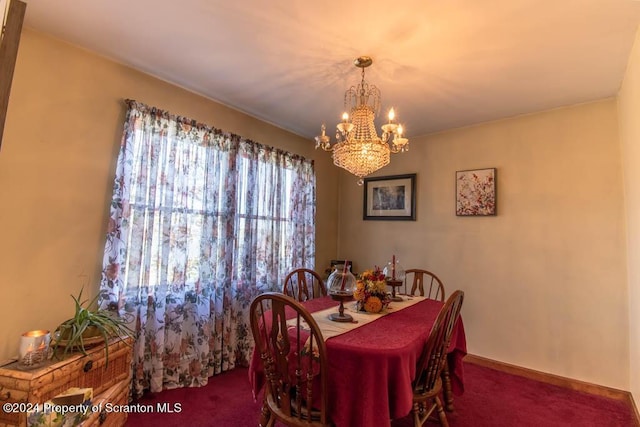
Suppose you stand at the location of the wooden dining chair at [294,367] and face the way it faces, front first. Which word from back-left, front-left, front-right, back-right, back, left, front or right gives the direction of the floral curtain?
left

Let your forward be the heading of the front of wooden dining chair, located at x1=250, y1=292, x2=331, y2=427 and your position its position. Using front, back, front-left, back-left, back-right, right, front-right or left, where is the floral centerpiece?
front

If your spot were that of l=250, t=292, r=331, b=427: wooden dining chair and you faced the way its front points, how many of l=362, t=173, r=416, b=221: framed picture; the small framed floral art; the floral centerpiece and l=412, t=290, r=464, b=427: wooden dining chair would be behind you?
0

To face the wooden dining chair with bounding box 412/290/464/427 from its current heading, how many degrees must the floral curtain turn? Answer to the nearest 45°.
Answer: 0° — it already faces it

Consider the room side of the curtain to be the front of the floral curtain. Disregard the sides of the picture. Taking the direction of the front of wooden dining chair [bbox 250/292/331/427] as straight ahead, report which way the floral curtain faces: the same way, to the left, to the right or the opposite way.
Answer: to the right

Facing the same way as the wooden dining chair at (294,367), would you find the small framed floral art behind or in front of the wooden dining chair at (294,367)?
in front

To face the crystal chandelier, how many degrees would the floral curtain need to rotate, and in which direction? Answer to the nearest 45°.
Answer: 0° — it already faces it

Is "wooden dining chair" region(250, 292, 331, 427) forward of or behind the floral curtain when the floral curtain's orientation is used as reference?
forward

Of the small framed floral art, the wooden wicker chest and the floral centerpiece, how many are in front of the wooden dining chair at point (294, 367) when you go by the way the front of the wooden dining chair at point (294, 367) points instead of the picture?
2

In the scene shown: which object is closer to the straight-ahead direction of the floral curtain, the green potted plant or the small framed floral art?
the small framed floral art

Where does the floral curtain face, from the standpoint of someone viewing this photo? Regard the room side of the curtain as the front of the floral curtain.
facing the viewer and to the right of the viewer

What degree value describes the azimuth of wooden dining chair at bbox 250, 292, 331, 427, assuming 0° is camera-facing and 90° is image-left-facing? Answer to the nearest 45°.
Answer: approximately 225°

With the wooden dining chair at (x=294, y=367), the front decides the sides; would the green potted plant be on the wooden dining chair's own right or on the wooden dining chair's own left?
on the wooden dining chair's own left

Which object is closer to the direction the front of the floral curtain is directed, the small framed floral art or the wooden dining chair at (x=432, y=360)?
the wooden dining chair

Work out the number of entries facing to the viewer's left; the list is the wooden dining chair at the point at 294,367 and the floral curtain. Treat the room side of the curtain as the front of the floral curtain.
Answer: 0

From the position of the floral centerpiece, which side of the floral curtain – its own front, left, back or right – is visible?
front
